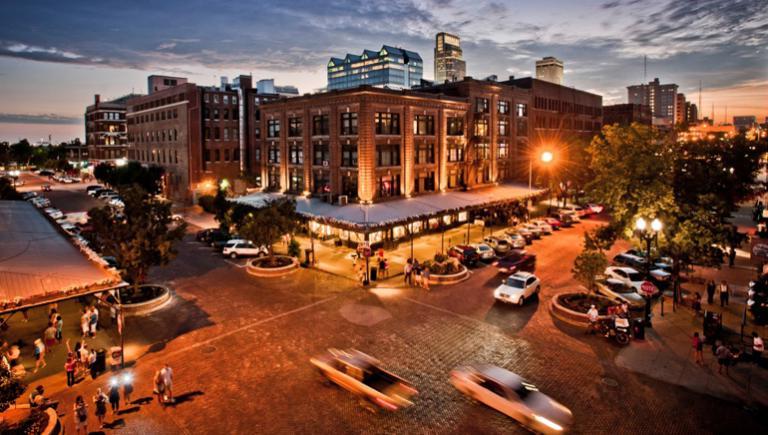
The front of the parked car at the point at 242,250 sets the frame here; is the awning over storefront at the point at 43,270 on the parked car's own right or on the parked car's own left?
on the parked car's own right

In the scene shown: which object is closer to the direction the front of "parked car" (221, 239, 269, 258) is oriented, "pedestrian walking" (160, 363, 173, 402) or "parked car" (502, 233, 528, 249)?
the parked car

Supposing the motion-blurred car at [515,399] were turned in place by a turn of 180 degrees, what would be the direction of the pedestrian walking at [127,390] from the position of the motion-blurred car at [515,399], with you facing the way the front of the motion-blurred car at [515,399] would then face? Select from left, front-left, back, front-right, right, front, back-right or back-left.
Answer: front-left

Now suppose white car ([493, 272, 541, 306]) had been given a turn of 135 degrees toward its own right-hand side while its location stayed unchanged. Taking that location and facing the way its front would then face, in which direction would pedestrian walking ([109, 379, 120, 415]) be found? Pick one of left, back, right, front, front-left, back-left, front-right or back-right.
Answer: back-left

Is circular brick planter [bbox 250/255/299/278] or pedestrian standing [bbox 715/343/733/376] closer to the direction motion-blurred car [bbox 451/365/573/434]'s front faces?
the pedestrian standing

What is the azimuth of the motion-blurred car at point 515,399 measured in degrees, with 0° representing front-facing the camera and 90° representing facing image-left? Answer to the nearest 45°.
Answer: approximately 315°

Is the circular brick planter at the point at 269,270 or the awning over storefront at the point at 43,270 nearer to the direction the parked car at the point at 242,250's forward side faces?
the circular brick planter

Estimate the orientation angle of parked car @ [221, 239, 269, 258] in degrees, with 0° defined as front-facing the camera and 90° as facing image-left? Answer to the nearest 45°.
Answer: approximately 270°

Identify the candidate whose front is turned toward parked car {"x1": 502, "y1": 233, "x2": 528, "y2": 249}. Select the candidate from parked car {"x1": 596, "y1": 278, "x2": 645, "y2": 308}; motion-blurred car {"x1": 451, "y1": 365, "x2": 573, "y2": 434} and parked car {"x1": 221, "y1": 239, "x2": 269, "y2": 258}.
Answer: parked car {"x1": 221, "y1": 239, "x2": 269, "y2": 258}
